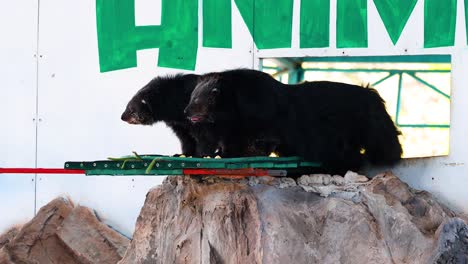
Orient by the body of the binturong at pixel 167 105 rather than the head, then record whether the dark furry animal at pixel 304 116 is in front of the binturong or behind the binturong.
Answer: behind

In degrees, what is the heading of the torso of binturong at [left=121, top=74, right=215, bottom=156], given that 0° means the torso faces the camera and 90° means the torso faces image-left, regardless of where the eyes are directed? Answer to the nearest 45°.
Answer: approximately 90°

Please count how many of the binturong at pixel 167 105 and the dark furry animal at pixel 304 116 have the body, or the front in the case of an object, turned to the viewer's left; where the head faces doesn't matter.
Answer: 2

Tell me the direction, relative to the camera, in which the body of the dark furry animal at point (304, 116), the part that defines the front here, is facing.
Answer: to the viewer's left
